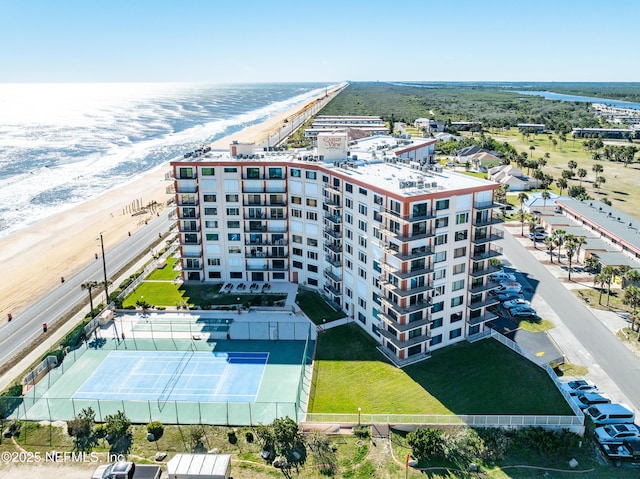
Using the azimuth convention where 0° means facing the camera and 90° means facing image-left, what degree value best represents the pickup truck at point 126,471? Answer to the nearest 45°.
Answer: approximately 90°
